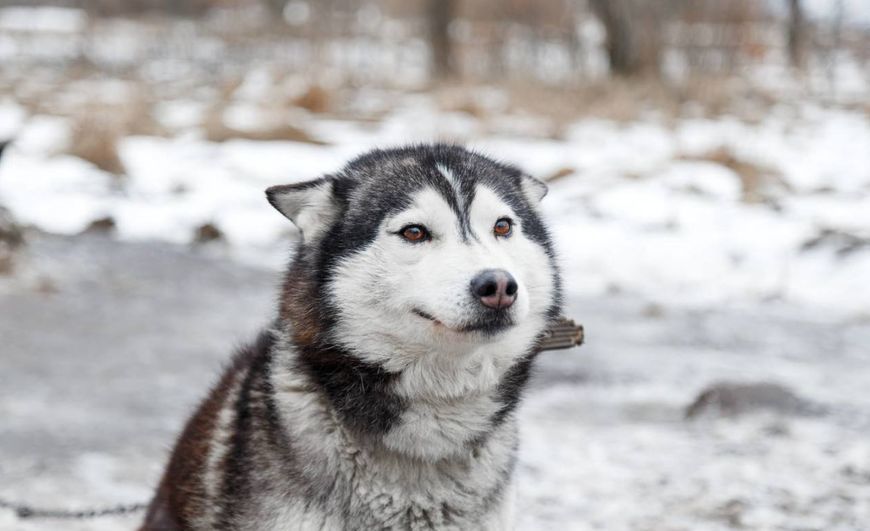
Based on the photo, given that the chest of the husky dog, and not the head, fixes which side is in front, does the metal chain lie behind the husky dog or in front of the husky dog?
behind

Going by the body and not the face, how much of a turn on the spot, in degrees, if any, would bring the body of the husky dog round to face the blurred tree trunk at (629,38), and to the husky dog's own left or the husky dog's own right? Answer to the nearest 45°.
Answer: approximately 135° to the husky dog's own left

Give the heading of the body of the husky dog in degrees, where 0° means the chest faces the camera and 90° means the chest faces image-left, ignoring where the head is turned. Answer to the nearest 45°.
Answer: approximately 315°

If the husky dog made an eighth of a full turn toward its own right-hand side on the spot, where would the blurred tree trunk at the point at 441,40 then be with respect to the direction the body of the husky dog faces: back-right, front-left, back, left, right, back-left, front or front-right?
back
